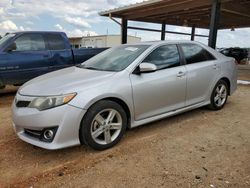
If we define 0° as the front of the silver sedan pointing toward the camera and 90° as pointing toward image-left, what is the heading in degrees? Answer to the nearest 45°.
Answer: approximately 45°

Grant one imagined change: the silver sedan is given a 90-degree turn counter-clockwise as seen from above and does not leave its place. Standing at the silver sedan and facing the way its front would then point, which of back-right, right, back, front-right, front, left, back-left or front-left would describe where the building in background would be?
back-left

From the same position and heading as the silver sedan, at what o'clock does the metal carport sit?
The metal carport is roughly at 5 o'clock from the silver sedan.
